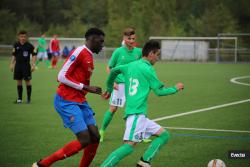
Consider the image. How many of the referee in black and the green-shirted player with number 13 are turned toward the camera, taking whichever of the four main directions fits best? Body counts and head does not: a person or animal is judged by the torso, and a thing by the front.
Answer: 1

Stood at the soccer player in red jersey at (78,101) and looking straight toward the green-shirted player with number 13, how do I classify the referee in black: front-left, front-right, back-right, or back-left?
back-left

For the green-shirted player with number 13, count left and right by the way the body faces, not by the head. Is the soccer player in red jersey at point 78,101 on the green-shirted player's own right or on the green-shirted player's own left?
on the green-shirted player's own left

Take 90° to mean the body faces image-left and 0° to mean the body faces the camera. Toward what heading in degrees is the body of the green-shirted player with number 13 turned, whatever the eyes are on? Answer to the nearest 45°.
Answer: approximately 225°

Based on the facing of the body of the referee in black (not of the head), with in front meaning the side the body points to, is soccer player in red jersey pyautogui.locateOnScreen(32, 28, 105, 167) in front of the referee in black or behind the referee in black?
in front

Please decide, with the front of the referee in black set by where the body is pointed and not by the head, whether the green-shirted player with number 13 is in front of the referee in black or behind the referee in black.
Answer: in front

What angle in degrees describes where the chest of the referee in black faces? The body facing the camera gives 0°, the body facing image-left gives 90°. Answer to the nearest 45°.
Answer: approximately 0°

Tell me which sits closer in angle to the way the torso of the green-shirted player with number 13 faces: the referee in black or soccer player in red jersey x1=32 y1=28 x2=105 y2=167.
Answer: the referee in black

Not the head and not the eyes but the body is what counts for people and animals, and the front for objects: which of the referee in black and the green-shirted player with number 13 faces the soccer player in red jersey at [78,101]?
the referee in black
